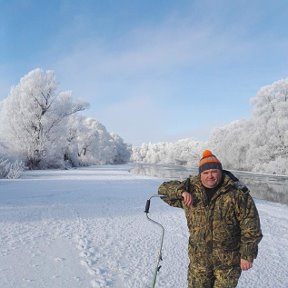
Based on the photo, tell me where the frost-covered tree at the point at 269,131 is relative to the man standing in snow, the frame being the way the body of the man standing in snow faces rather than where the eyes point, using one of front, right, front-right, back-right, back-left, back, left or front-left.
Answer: back

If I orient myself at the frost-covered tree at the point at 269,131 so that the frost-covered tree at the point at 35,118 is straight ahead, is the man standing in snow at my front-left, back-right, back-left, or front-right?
front-left

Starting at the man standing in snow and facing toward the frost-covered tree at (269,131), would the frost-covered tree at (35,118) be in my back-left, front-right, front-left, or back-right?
front-left

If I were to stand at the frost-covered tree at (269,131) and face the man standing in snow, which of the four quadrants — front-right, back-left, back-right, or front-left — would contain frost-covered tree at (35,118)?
front-right

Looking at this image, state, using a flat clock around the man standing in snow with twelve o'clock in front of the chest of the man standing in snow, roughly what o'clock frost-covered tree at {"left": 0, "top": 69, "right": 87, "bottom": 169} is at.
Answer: The frost-covered tree is roughly at 5 o'clock from the man standing in snow.

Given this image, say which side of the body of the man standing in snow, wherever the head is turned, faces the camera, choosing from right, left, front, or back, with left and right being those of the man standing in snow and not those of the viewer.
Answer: front

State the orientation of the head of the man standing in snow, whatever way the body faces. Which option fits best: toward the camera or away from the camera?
toward the camera
